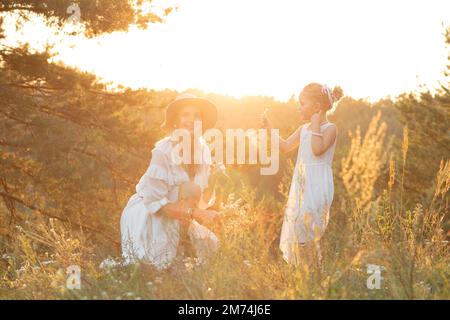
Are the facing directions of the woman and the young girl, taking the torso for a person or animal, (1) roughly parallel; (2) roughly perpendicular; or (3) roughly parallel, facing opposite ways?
roughly perpendicular

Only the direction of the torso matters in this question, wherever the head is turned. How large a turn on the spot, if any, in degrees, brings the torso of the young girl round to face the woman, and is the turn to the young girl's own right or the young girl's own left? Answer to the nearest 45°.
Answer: approximately 45° to the young girl's own right

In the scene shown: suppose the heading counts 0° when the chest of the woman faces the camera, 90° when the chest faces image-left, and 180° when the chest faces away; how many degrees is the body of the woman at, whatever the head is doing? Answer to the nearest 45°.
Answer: approximately 315°

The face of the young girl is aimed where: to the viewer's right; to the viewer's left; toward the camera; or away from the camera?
to the viewer's left

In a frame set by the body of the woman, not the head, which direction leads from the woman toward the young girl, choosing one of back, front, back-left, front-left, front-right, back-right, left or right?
front-left

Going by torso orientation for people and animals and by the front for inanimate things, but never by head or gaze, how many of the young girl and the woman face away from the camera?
0
